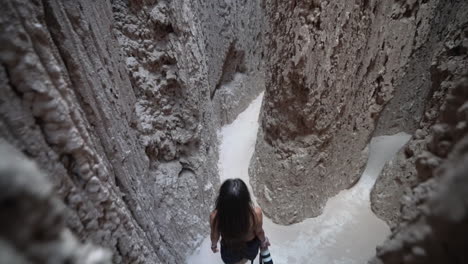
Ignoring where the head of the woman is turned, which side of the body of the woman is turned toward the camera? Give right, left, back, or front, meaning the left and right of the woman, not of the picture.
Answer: back

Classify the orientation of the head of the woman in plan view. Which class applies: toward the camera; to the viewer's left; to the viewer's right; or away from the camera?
away from the camera
